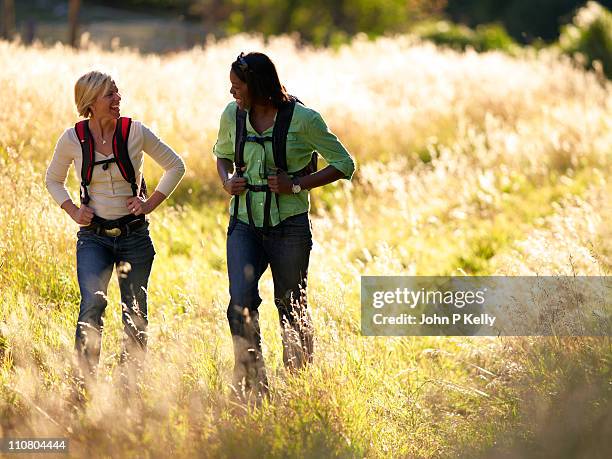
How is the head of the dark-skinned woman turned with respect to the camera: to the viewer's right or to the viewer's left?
to the viewer's left

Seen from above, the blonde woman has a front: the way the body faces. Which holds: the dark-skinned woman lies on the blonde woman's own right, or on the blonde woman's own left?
on the blonde woman's own left

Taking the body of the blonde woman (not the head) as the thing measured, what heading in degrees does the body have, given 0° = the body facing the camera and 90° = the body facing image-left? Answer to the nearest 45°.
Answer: approximately 0°

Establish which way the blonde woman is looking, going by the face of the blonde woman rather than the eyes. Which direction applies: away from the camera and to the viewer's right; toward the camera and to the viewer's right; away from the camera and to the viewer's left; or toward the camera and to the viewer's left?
toward the camera and to the viewer's right
